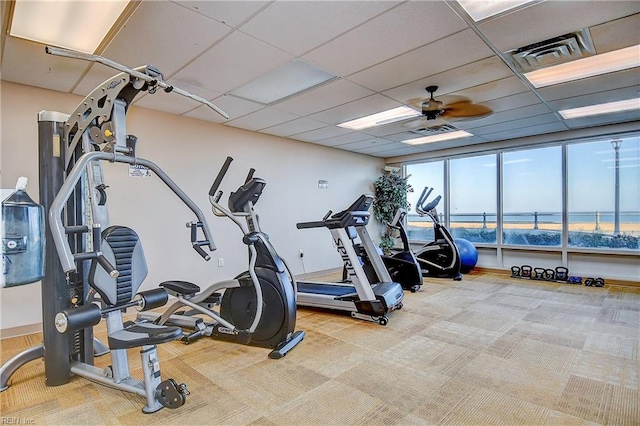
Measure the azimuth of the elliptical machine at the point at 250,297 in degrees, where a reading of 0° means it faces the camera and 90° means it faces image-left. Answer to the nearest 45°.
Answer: approximately 315°

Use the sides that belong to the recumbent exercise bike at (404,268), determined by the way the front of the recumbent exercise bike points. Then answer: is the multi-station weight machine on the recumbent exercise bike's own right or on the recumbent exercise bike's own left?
on the recumbent exercise bike's own right

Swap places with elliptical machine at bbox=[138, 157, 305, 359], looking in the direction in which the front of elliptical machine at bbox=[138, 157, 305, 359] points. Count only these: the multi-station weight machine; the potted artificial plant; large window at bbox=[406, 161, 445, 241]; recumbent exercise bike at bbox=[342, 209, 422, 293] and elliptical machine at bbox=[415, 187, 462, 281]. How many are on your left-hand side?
4

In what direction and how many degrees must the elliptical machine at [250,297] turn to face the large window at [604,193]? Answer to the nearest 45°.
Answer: approximately 45° to its left

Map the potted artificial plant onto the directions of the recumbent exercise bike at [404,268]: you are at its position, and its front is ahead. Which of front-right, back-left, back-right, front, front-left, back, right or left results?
back-left
